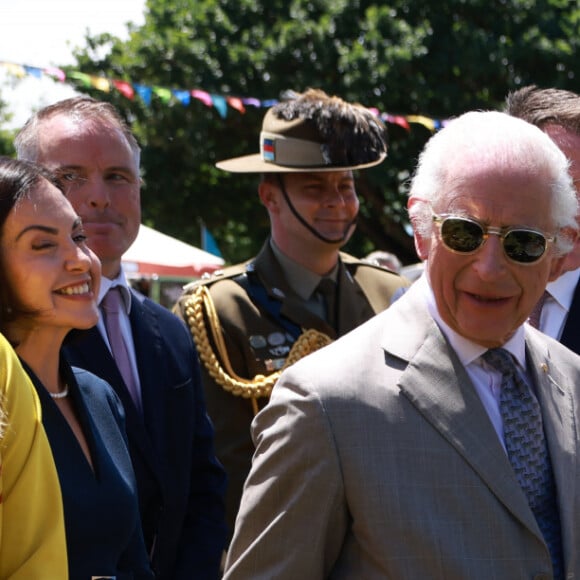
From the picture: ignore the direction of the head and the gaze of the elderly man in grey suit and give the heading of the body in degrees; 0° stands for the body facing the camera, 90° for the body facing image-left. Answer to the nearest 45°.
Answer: approximately 315°

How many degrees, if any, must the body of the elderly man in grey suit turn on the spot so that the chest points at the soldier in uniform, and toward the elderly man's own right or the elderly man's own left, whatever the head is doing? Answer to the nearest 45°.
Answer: approximately 135° to the elderly man's own left

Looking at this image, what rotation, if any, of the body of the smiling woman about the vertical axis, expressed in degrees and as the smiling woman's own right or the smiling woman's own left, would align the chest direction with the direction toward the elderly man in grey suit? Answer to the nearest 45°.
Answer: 0° — they already face them

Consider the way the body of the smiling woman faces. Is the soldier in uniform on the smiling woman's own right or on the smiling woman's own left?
on the smiling woman's own left

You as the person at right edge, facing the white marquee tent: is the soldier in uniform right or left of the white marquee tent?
left

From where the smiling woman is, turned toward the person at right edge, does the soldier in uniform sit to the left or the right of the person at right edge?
left
